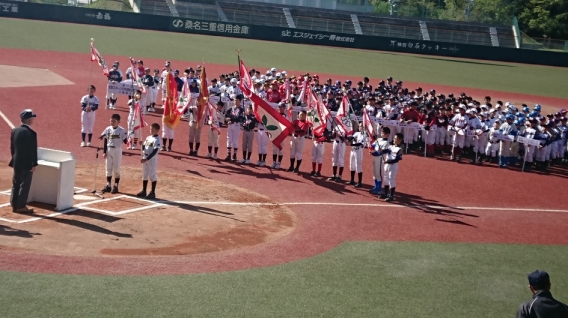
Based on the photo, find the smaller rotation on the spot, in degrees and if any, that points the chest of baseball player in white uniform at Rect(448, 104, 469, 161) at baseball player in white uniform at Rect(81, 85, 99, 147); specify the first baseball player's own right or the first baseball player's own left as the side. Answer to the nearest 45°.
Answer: approximately 90° to the first baseball player's own right

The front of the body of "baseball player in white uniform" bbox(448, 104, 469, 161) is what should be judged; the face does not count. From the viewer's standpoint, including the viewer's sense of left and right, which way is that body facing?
facing the viewer and to the left of the viewer

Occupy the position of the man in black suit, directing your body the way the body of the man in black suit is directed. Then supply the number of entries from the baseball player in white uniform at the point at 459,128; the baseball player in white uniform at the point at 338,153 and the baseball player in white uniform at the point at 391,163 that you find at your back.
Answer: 0

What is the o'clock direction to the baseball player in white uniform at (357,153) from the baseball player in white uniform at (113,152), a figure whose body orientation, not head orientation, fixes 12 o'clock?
the baseball player in white uniform at (357,153) is roughly at 7 o'clock from the baseball player in white uniform at (113,152).

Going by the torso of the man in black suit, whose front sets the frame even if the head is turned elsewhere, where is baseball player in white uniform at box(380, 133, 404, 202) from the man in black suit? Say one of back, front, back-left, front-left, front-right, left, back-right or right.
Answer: front-right

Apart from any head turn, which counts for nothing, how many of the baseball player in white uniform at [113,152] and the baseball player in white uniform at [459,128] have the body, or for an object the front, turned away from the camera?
0

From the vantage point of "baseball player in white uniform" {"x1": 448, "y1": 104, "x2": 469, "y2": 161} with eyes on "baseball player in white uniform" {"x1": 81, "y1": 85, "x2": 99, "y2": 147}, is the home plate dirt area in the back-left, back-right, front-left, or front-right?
front-left

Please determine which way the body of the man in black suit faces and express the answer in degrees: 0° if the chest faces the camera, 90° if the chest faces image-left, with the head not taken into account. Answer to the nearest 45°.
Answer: approximately 225°

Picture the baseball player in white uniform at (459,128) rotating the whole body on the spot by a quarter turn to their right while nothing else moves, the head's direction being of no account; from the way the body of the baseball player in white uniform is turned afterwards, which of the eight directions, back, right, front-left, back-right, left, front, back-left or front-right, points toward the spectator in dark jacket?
back-left

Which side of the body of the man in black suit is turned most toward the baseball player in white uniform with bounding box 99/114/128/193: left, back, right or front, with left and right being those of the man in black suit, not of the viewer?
front

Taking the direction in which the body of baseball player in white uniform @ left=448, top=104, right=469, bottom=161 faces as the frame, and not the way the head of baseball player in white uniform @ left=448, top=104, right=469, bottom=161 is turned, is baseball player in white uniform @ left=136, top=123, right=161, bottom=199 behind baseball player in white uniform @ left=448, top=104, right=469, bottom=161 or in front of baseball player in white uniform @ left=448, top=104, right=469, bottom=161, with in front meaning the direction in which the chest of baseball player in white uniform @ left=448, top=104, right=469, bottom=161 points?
in front

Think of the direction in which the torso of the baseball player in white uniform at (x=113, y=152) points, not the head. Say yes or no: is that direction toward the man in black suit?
yes

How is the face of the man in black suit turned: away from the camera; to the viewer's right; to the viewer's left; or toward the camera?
to the viewer's right

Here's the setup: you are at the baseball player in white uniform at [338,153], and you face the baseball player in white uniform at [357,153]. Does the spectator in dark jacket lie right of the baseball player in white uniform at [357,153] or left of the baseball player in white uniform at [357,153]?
right
